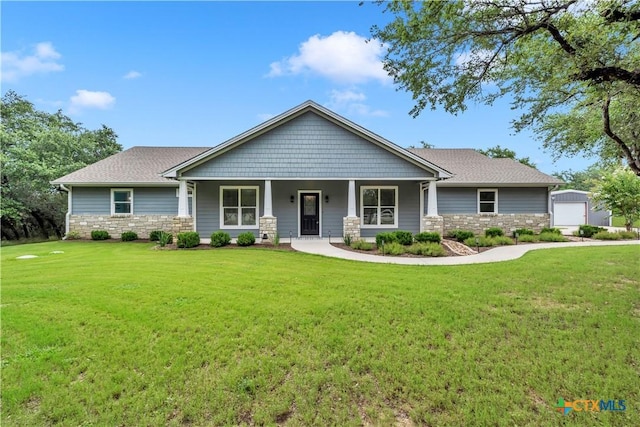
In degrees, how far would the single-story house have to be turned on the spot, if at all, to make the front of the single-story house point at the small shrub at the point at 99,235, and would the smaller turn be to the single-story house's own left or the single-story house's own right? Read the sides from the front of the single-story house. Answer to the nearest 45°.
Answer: approximately 90° to the single-story house's own right

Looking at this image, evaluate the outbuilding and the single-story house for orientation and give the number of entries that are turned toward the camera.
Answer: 2

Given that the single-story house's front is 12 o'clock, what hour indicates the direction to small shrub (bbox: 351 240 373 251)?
The small shrub is roughly at 11 o'clock from the single-story house.

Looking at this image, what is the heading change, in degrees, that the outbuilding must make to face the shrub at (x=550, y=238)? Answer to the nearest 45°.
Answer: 0° — it already faces it

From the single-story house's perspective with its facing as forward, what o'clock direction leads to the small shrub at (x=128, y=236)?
The small shrub is roughly at 3 o'clock from the single-story house.

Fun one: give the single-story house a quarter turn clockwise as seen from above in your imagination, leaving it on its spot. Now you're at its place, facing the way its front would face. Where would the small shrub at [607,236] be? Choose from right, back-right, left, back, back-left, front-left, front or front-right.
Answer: back

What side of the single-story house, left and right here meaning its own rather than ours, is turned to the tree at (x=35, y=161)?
right

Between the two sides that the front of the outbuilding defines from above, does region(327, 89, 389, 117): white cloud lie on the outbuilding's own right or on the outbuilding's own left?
on the outbuilding's own right

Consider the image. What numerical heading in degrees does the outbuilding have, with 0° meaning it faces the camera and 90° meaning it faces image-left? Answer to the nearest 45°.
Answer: approximately 0°

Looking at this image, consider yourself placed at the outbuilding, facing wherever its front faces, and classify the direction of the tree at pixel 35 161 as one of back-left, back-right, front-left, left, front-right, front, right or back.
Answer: front-right
